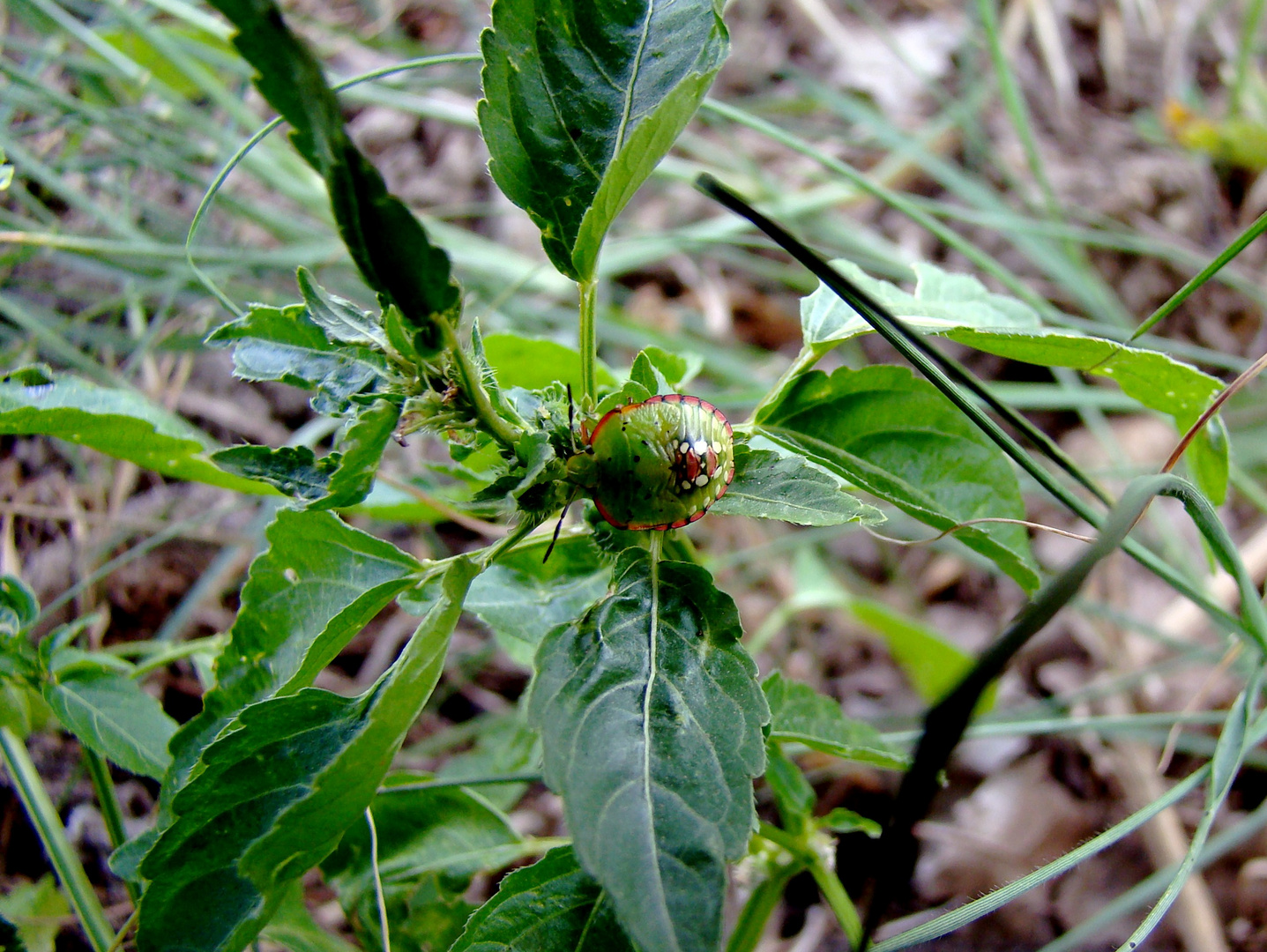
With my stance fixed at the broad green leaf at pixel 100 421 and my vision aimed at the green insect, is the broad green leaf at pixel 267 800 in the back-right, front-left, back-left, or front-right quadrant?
front-right

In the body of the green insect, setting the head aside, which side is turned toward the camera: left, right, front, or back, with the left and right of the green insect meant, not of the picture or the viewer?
left
